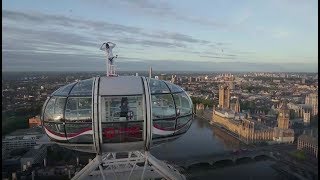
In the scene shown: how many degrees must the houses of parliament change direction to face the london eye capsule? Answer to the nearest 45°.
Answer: approximately 45° to its left

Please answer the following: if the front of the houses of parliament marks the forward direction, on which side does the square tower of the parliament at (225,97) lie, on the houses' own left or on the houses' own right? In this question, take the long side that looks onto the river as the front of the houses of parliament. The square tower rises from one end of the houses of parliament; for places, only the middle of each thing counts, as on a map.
on the houses' own right

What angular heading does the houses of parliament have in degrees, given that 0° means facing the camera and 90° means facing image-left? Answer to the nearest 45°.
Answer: approximately 45°
